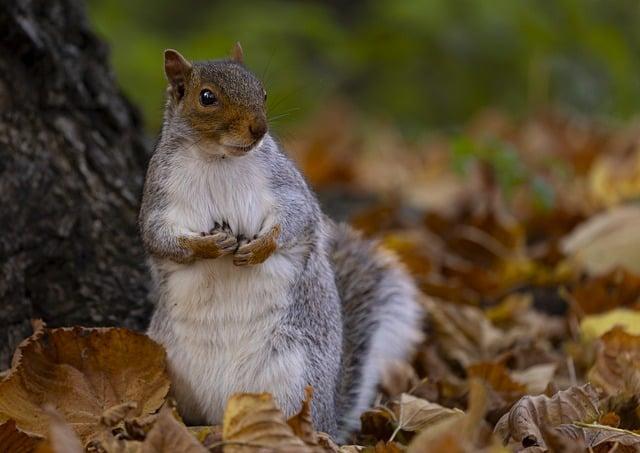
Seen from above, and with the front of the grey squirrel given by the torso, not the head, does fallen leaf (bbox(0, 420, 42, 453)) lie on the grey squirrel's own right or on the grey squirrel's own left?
on the grey squirrel's own right

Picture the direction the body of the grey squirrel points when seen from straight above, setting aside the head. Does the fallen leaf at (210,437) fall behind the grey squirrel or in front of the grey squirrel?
in front

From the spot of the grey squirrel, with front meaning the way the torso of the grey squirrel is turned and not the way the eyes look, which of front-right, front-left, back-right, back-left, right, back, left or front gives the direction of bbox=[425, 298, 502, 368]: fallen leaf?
back-left

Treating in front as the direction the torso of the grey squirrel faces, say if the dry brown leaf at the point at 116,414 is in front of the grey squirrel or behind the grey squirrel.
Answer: in front

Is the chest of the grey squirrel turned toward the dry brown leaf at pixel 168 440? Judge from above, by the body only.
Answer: yes

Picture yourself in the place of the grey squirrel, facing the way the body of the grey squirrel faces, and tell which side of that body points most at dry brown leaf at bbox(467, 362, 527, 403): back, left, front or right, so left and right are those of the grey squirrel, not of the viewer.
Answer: left

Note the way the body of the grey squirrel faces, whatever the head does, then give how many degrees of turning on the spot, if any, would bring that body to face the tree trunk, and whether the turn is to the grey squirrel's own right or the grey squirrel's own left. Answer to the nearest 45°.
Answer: approximately 135° to the grey squirrel's own right

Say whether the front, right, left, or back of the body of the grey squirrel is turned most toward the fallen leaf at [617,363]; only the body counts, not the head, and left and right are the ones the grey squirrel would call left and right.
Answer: left

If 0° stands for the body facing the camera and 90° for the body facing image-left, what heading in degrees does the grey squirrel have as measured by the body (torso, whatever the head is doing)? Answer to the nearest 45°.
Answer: approximately 0°

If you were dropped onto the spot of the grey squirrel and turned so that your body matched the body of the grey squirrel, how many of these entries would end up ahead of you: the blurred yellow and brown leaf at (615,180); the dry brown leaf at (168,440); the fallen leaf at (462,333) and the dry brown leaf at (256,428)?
2

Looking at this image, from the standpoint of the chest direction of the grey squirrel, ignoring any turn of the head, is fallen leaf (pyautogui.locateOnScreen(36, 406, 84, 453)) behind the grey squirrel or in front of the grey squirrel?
in front
